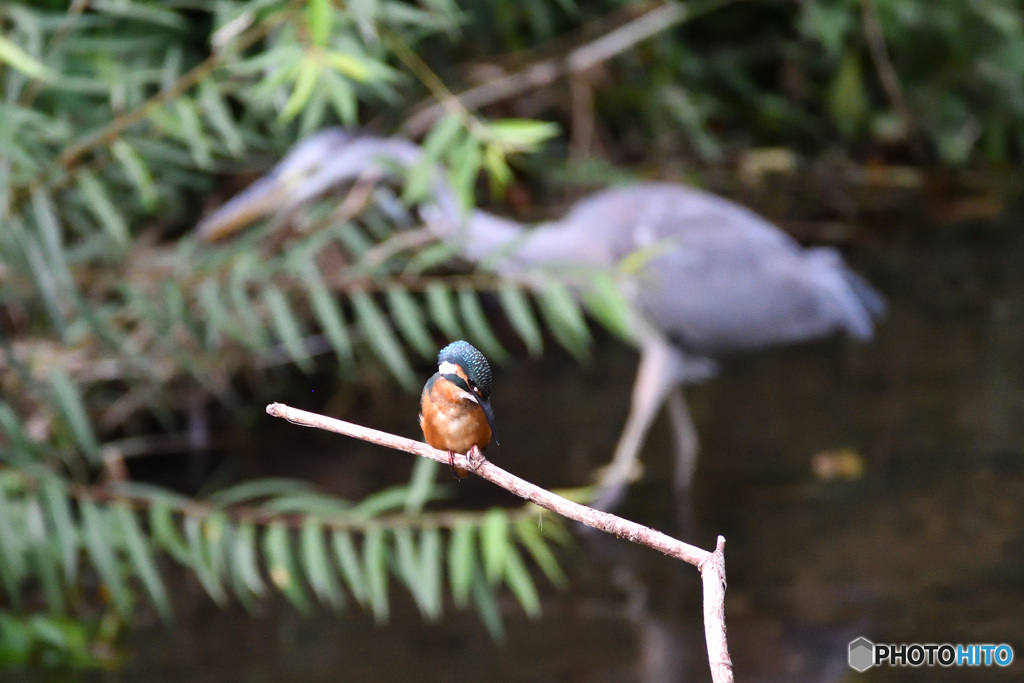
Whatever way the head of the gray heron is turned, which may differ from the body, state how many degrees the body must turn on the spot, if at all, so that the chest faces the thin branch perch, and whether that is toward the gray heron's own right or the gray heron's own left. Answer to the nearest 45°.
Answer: approximately 90° to the gray heron's own left

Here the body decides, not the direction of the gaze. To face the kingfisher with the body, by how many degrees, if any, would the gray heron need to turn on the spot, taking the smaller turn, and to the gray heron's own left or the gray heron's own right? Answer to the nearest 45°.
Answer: approximately 90° to the gray heron's own left

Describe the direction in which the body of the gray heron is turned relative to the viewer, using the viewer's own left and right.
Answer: facing to the left of the viewer
